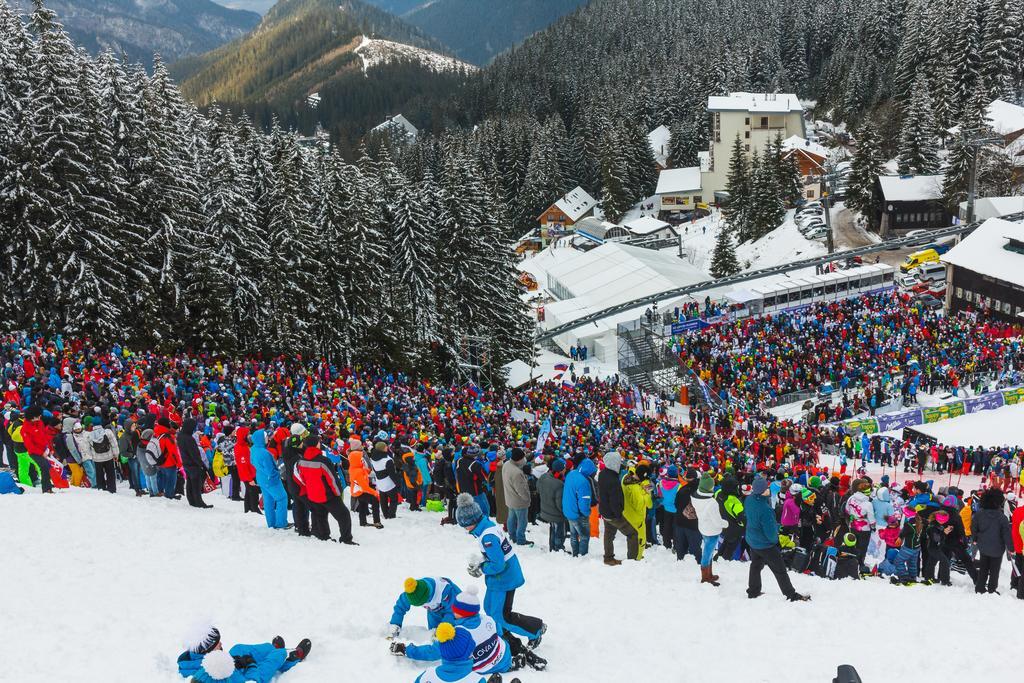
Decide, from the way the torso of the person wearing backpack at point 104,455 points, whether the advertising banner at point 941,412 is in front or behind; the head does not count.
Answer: in front

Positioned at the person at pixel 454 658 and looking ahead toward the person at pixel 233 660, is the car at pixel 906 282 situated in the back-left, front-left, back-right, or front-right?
back-right

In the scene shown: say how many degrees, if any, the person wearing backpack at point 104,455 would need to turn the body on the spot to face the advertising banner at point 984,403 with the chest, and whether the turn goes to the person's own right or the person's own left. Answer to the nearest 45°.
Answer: approximately 45° to the person's own right

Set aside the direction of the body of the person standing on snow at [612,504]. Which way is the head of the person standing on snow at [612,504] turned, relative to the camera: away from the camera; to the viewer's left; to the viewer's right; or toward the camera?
away from the camera
